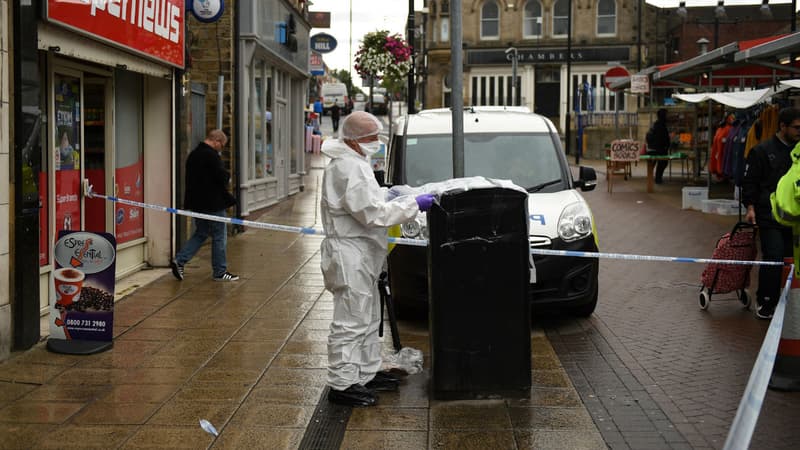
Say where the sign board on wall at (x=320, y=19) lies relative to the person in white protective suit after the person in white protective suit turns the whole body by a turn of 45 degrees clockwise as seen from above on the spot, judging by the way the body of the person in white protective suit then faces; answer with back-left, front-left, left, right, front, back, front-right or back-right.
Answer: back-left

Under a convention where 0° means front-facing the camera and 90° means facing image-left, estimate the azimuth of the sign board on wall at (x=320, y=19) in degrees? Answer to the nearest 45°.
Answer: approximately 0°

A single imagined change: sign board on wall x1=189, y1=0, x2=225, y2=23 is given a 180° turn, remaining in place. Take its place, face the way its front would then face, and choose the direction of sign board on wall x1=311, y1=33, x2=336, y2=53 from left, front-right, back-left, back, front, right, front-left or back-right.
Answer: front

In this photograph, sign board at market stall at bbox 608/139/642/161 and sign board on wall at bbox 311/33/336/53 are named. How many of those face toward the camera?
2

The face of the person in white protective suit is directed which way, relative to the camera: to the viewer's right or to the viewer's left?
to the viewer's right

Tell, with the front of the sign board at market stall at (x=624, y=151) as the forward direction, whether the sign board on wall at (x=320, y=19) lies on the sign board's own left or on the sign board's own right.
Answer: on the sign board's own right

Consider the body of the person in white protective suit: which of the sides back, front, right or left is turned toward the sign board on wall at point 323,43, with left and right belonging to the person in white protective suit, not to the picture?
left

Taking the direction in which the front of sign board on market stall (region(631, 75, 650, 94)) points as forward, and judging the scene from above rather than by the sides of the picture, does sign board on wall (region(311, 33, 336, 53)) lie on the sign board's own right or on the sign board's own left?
on the sign board's own right
